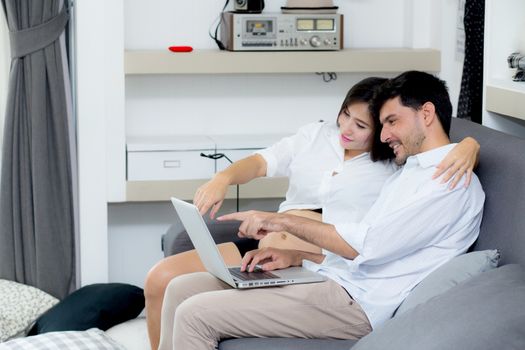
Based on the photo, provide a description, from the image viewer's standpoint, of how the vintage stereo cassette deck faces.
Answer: facing the viewer

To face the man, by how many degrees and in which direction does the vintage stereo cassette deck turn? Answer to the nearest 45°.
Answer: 0° — it already faces them

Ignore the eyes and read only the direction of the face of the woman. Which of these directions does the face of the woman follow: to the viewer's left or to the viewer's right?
to the viewer's left

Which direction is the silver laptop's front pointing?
to the viewer's right

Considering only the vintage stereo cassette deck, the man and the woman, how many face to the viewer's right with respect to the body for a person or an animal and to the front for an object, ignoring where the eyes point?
0

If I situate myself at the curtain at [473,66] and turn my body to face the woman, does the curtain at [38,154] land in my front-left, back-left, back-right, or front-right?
front-right

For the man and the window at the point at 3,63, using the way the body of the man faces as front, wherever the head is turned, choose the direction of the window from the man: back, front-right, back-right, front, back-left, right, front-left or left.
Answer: front-right

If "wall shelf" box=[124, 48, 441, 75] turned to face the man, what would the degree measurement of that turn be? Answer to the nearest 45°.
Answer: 0° — it already faces them

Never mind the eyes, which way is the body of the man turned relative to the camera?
to the viewer's left

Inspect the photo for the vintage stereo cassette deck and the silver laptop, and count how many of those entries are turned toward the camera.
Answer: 1

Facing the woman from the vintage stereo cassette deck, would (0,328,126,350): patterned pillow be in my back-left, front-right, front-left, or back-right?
front-right

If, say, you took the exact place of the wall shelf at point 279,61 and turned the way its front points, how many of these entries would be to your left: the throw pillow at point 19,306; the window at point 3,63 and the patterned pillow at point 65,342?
0

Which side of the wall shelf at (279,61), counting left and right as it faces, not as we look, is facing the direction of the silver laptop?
front

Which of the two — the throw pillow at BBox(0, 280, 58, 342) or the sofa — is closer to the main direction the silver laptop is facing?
the sofa

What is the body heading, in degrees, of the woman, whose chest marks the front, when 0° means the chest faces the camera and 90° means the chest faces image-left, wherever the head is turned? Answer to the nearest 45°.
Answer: approximately 45°

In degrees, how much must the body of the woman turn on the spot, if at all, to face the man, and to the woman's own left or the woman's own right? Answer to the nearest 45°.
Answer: approximately 45° to the woman's own left

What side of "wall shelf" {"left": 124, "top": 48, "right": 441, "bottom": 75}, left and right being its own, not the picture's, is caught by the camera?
front
